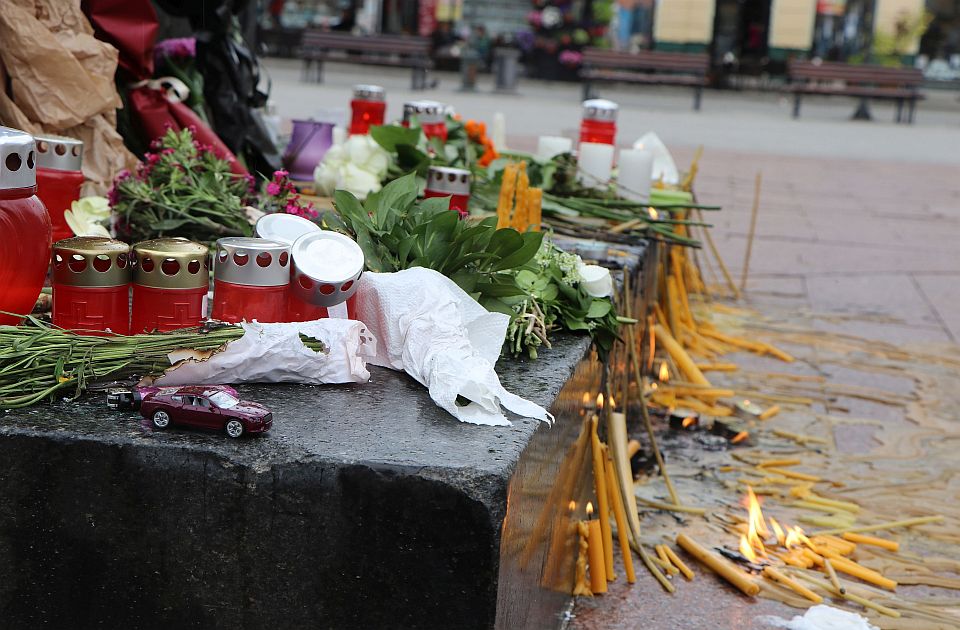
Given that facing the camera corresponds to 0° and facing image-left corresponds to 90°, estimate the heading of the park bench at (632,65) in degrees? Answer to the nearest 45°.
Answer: approximately 0°

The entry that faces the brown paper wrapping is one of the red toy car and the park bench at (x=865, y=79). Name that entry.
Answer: the park bench

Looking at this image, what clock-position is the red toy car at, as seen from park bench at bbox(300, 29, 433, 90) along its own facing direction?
The red toy car is roughly at 12 o'clock from the park bench.

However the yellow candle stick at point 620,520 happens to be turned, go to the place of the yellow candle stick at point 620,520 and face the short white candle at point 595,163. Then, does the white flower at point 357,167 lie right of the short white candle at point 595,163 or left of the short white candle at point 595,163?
left

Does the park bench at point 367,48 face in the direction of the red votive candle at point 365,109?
yes

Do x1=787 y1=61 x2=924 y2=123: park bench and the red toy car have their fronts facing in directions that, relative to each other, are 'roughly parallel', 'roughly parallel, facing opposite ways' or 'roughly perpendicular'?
roughly perpendicular

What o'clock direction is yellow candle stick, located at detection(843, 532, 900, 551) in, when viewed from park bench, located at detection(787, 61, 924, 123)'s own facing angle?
The yellow candle stick is roughly at 12 o'clock from the park bench.

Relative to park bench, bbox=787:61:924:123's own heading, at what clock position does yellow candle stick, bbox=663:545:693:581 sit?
The yellow candle stick is roughly at 12 o'clock from the park bench.
